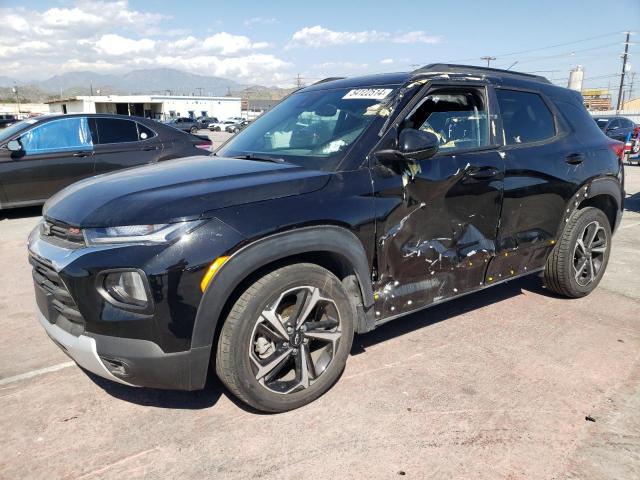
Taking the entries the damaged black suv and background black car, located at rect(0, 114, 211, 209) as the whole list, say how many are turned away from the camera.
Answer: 0

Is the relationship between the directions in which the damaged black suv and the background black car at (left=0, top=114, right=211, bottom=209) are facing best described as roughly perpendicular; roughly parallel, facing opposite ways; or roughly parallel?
roughly parallel

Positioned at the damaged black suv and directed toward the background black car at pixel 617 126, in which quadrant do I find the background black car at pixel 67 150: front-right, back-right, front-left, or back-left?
front-left

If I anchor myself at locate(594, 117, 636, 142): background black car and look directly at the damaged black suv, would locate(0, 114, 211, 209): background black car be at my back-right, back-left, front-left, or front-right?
front-right

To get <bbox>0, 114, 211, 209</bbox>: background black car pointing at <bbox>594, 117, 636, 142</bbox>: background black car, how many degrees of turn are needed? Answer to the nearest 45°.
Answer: approximately 180°

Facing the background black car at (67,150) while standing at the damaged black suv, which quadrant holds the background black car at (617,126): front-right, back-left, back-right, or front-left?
front-right

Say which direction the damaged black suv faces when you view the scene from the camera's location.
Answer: facing the viewer and to the left of the viewer

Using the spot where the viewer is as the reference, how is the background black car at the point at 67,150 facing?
facing to the left of the viewer

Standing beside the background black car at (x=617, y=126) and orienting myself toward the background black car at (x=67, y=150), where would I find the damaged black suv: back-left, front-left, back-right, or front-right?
front-left

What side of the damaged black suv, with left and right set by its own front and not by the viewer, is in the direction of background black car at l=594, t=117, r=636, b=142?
back
